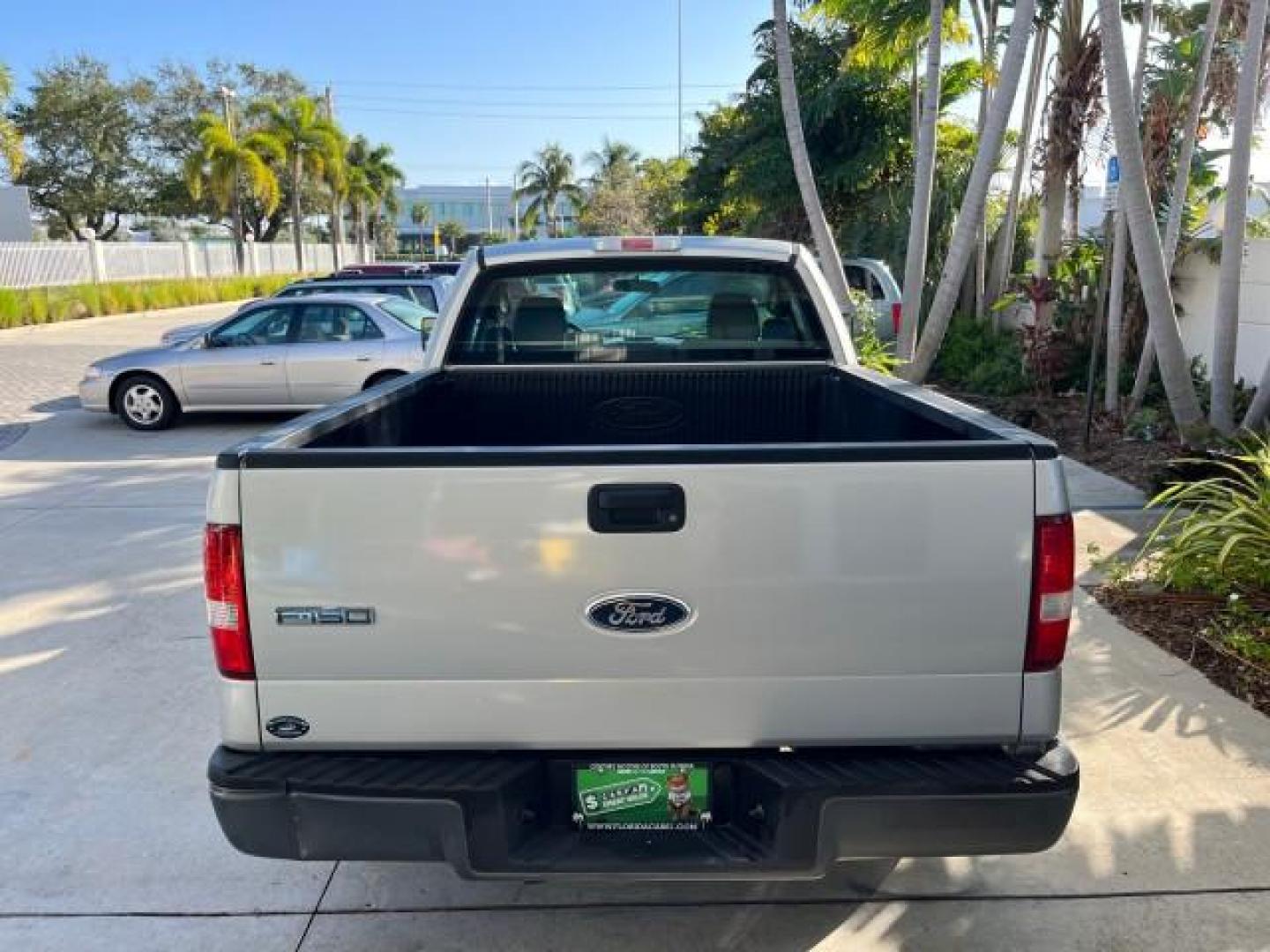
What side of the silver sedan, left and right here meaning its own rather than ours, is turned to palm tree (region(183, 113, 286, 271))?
right

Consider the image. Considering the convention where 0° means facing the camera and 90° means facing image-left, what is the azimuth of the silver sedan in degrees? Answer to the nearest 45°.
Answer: approximately 90°

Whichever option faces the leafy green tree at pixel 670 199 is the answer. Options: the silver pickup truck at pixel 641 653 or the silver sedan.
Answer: the silver pickup truck

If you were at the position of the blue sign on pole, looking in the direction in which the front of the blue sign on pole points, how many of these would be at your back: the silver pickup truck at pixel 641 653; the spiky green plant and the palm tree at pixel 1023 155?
1

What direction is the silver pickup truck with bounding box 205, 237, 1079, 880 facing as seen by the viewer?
away from the camera

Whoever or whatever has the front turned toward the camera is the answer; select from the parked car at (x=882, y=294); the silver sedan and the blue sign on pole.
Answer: the blue sign on pole

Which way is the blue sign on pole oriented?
toward the camera

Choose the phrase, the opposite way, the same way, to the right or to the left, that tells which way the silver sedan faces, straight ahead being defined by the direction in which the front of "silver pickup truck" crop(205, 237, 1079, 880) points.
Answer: to the left
